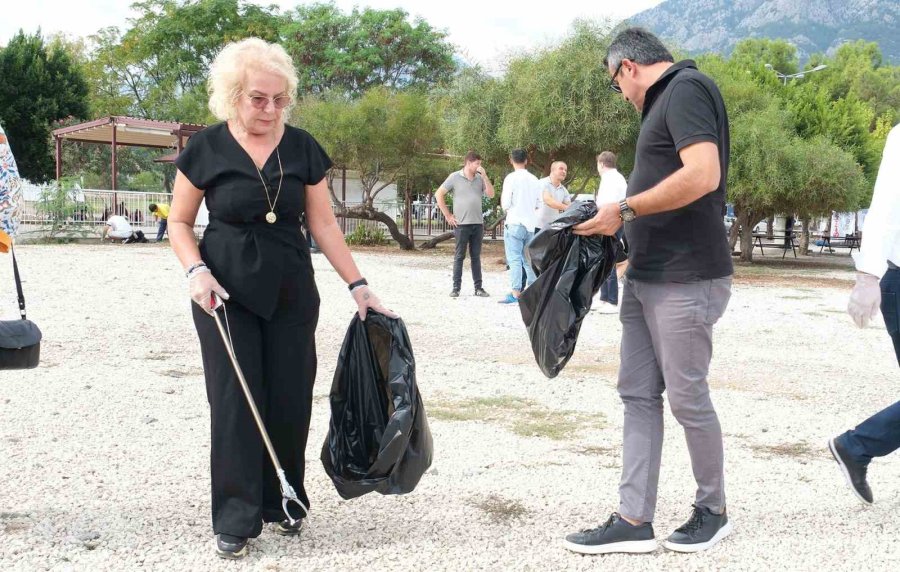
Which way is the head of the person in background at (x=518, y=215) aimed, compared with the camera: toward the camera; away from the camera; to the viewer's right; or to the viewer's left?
away from the camera

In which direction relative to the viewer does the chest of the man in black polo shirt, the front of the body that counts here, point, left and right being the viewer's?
facing to the left of the viewer

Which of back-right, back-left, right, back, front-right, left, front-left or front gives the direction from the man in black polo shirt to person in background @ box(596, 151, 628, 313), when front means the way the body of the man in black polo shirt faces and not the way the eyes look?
right

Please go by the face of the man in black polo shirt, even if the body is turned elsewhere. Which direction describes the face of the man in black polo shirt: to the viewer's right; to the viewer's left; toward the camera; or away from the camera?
to the viewer's left

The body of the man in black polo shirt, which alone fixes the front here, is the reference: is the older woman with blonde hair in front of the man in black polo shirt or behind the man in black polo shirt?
in front

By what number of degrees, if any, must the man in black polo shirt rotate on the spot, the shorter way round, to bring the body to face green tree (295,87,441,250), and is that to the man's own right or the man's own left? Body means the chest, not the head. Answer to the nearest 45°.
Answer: approximately 90° to the man's own right
